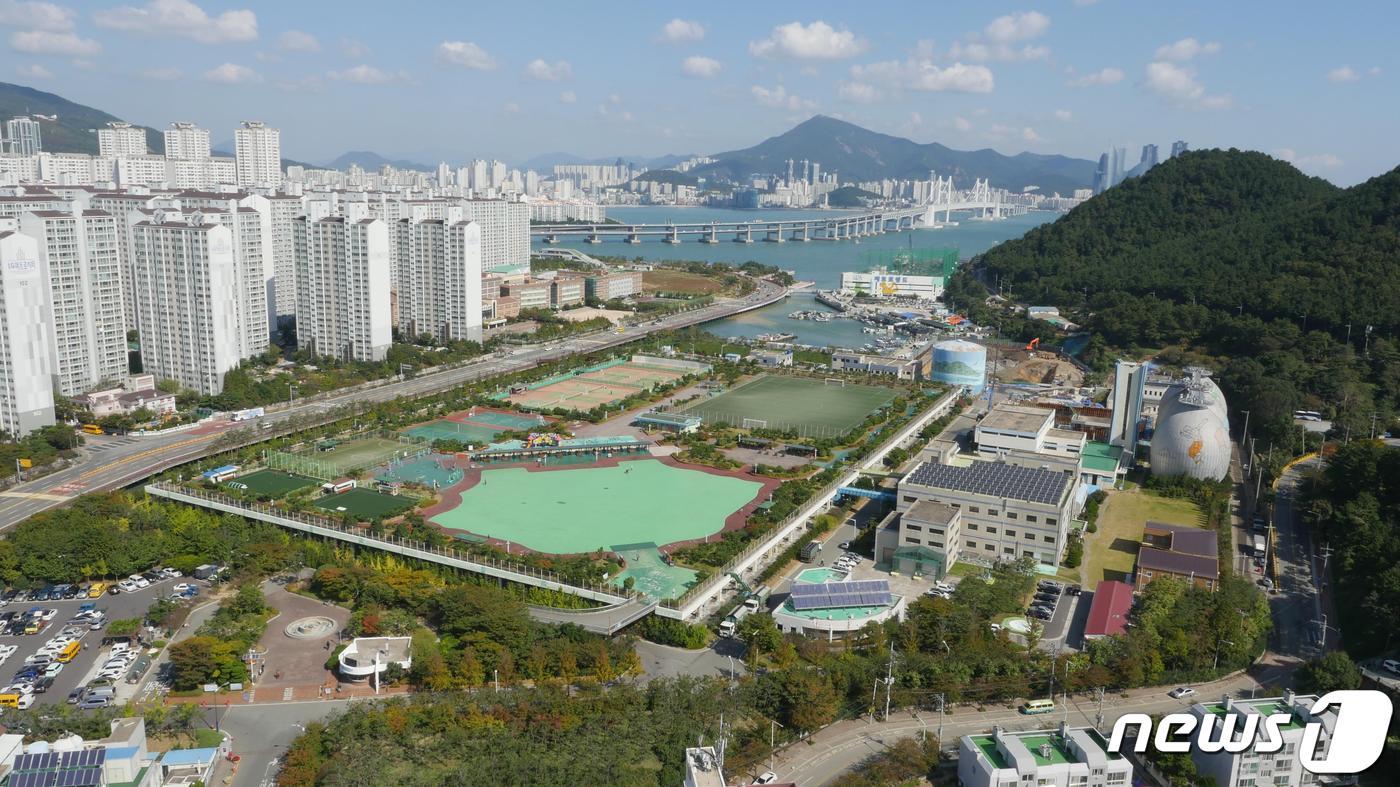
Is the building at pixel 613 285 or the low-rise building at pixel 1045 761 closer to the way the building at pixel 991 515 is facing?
the low-rise building

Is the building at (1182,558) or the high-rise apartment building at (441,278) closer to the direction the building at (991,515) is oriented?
the building

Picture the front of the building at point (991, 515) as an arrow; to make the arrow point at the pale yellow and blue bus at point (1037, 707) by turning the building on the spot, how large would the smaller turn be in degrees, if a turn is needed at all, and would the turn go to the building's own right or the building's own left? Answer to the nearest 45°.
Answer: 0° — it already faces it

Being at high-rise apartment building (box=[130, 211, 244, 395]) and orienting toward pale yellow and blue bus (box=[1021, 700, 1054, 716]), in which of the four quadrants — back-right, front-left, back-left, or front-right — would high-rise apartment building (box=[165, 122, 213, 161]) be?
back-left

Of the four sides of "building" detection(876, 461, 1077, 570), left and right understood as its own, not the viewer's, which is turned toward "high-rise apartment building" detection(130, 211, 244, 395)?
right

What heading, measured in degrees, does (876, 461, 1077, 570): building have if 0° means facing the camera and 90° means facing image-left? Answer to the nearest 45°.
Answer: approximately 0°

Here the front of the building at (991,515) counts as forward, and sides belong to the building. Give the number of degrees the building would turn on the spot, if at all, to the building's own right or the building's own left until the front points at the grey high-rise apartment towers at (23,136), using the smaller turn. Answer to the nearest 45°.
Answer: approximately 135° to the building's own right

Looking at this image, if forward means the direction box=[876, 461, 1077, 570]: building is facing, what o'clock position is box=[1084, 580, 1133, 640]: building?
box=[1084, 580, 1133, 640]: building is roughly at 11 o'clock from box=[876, 461, 1077, 570]: building.

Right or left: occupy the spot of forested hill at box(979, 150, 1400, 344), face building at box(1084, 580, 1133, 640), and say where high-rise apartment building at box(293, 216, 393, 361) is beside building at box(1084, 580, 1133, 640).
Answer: right

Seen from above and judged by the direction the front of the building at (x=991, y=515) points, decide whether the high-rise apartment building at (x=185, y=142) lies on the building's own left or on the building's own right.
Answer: on the building's own right

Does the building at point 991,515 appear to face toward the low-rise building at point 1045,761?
yes

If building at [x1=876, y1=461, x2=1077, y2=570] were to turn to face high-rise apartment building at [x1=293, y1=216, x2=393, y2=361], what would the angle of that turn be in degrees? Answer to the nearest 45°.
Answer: approximately 135° to its right

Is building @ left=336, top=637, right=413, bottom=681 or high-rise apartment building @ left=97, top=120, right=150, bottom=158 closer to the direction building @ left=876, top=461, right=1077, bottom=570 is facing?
the building

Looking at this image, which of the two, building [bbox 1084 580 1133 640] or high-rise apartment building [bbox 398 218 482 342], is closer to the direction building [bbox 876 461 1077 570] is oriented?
the building
